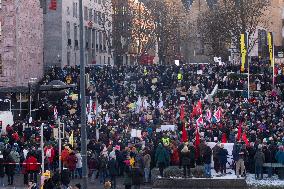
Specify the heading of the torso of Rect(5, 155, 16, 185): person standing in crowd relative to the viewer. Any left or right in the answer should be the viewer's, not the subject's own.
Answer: facing away from the viewer

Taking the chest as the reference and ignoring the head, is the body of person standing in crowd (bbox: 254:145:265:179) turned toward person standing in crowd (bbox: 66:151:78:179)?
no

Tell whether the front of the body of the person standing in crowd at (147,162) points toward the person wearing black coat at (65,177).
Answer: no

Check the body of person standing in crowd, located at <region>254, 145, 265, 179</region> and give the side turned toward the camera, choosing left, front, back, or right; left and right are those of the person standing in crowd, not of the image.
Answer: back

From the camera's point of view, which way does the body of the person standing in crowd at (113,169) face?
away from the camera

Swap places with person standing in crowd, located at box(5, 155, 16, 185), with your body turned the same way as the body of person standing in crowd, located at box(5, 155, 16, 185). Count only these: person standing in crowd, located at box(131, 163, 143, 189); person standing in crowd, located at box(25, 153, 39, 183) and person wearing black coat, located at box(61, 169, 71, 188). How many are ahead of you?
0

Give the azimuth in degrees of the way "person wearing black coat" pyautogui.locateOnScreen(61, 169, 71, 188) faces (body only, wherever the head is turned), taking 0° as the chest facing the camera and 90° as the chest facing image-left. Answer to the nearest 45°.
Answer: approximately 180°

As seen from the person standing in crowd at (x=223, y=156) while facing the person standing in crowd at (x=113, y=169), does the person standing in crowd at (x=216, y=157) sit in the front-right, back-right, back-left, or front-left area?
front-right

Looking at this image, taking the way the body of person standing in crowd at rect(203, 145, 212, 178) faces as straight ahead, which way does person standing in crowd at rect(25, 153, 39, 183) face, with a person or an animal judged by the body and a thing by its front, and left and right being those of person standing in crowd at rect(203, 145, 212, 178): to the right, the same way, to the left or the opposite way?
the same way

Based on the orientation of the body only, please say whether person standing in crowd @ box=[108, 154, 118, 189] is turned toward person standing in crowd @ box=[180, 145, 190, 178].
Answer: no

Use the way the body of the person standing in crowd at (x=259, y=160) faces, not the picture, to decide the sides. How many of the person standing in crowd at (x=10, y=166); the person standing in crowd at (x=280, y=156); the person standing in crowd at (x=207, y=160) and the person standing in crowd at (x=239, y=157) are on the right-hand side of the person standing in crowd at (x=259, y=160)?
1

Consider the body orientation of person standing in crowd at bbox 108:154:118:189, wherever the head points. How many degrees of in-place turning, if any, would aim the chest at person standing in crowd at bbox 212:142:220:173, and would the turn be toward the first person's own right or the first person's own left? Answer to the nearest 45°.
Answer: approximately 90° to the first person's own right

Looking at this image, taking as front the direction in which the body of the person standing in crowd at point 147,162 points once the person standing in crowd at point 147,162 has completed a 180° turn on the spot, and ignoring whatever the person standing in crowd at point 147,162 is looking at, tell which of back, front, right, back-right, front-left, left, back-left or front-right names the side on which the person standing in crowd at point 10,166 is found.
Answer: right

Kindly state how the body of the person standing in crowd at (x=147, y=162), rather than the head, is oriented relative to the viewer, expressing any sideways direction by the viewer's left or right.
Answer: facing away from the viewer

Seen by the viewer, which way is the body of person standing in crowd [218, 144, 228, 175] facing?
away from the camera

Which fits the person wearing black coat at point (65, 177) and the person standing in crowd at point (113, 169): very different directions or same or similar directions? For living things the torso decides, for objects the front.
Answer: same or similar directions

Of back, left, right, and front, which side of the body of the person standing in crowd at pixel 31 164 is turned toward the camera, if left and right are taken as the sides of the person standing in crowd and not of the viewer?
back

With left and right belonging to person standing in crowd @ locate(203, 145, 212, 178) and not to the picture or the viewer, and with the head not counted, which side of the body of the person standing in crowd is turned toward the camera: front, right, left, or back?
back

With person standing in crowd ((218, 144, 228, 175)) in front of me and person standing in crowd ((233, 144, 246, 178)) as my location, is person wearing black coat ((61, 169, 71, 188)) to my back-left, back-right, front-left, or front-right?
front-left
